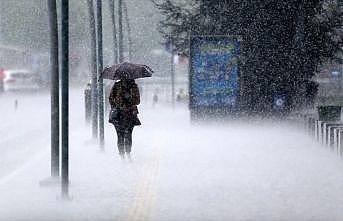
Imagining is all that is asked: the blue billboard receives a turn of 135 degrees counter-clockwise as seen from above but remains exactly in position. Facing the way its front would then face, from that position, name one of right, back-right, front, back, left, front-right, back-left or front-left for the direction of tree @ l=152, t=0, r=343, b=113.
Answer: front

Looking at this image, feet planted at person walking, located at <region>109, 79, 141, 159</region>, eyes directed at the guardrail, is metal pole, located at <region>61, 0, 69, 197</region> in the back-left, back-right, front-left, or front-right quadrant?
back-right

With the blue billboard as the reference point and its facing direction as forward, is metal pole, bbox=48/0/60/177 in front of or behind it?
in front

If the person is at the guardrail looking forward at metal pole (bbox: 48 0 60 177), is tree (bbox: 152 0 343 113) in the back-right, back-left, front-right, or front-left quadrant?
back-right

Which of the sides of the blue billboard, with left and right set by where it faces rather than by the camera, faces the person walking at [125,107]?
front
